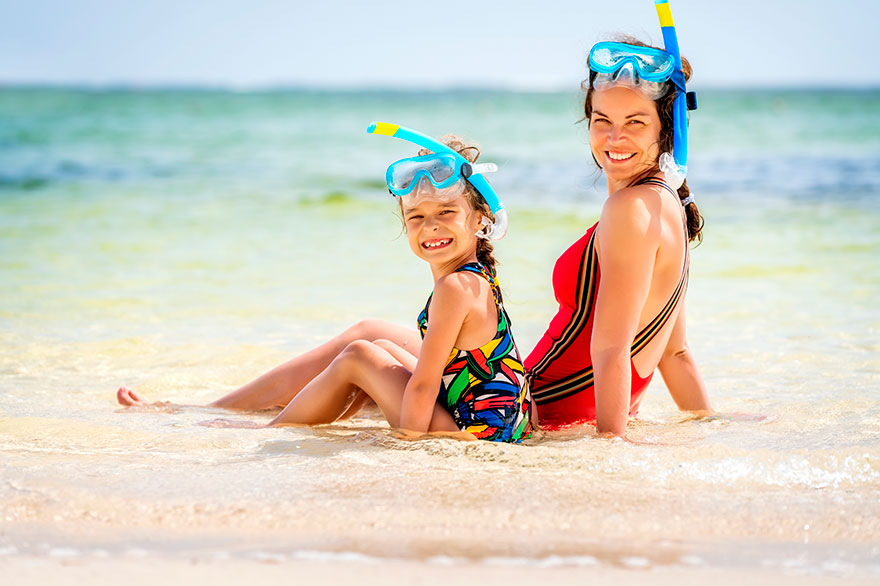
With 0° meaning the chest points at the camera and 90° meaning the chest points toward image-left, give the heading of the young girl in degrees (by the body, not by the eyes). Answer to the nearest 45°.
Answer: approximately 90°
